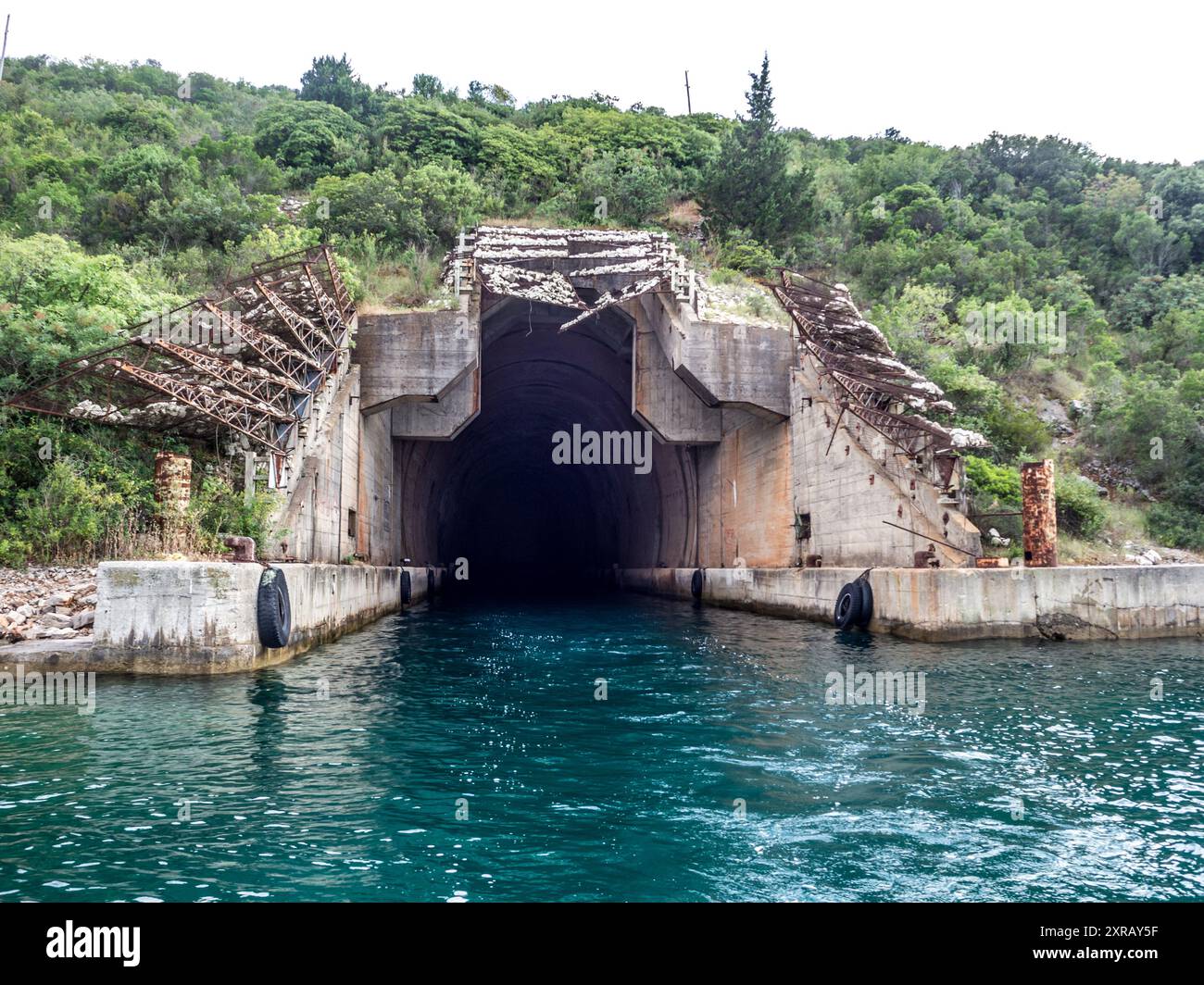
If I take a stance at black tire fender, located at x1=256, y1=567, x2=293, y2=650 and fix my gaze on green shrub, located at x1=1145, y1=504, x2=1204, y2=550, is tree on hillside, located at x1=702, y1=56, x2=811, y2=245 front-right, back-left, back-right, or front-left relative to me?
front-left

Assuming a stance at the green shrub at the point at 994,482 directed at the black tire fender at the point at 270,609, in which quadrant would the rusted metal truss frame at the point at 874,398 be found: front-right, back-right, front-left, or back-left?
front-right

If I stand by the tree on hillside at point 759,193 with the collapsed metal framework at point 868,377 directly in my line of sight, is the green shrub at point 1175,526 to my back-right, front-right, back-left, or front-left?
front-left

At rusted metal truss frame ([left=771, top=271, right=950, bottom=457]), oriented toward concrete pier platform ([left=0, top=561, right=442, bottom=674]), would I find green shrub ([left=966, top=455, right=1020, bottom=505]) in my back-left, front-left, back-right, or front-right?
back-left

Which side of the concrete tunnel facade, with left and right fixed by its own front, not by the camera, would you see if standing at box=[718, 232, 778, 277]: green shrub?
back

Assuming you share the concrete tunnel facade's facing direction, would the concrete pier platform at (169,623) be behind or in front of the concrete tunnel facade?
in front

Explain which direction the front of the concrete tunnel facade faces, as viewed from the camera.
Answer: facing the viewer

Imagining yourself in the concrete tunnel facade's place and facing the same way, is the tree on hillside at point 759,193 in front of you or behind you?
behind
